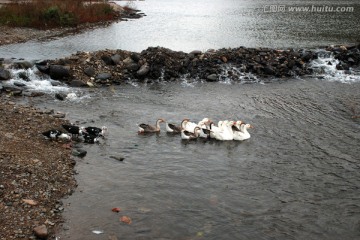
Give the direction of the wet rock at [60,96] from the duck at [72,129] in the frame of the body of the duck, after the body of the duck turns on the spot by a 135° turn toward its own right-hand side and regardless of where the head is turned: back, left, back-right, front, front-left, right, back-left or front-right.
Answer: back-right

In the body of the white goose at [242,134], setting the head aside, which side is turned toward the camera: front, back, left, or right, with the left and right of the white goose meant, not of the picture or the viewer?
right

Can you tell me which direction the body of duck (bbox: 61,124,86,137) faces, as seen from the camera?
to the viewer's right

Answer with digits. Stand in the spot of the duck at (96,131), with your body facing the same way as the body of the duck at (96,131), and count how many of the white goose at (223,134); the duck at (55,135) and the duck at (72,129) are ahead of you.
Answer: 1

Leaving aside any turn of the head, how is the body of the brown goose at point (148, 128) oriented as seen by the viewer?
to the viewer's right

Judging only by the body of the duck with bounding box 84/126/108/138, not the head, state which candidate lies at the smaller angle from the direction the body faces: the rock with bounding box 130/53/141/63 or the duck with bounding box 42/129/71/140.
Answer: the rock

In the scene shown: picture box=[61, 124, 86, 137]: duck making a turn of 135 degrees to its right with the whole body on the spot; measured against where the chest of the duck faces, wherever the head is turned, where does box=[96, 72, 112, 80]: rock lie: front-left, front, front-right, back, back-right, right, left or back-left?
back-right

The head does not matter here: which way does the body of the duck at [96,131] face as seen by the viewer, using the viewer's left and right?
facing to the right of the viewer

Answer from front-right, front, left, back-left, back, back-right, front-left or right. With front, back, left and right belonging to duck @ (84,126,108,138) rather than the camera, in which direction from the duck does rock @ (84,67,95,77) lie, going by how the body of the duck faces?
left

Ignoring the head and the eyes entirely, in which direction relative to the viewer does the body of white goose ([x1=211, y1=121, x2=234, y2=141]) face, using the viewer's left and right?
facing to the right of the viewer
